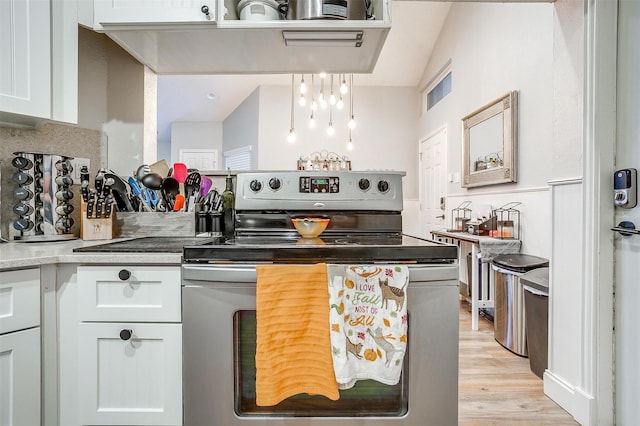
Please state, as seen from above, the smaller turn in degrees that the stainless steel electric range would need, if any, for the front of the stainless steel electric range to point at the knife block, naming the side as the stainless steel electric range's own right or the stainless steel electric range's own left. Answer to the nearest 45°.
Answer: approximately 135° to the stainless steel electric range's own right

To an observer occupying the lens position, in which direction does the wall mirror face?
facing the viewer and to the left of the viewer

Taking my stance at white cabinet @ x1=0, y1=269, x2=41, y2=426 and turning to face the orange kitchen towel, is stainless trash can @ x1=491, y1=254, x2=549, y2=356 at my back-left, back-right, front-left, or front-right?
front-left

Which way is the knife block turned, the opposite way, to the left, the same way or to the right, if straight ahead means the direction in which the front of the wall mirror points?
to the left

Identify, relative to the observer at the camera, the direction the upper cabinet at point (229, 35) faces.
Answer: facing the viewer

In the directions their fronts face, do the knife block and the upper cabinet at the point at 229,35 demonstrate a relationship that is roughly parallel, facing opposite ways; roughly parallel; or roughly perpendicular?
roughly parallel

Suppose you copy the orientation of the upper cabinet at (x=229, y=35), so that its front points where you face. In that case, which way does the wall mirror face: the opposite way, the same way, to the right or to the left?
to the right

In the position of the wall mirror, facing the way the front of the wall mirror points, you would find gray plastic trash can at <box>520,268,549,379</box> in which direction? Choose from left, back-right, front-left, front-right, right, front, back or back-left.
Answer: front-left

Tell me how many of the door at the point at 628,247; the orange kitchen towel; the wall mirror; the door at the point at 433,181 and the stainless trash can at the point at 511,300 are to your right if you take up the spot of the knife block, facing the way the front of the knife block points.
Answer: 0

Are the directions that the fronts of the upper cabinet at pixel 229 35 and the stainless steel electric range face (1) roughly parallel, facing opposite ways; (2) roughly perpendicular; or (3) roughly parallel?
roughly parallel

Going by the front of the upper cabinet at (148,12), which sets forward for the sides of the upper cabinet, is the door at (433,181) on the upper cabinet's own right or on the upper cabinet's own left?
on the upper cabinet's own left

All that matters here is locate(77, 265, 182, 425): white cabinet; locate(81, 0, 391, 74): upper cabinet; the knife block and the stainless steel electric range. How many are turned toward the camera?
4

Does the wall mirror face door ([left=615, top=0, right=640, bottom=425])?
no
